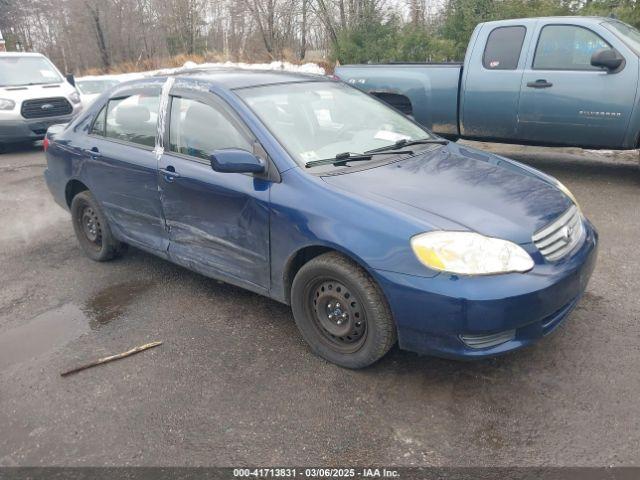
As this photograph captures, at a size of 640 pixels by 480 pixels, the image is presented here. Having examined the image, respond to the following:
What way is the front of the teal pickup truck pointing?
to the viewer's right

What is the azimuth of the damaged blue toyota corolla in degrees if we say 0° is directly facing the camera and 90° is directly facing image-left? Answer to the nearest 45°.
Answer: approximately 315°

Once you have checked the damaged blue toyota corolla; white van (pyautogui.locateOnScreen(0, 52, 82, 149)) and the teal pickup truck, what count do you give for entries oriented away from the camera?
0

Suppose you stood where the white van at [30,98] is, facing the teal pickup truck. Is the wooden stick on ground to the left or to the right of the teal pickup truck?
right

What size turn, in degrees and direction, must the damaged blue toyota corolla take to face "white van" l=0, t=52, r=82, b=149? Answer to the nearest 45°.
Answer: approximately 180°

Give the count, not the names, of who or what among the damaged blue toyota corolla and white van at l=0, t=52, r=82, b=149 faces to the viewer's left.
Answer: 0

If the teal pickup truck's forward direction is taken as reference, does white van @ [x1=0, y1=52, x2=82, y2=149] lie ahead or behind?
behind

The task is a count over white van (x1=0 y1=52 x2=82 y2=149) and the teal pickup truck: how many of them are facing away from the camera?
0

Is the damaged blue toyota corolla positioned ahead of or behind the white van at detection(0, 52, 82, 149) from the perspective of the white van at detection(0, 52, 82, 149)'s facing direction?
ahead

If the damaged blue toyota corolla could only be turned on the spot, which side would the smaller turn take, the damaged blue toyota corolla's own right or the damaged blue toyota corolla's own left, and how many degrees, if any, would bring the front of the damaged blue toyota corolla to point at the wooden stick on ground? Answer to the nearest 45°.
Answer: approximately 135° to the damaged blue toyota corolla's own right
